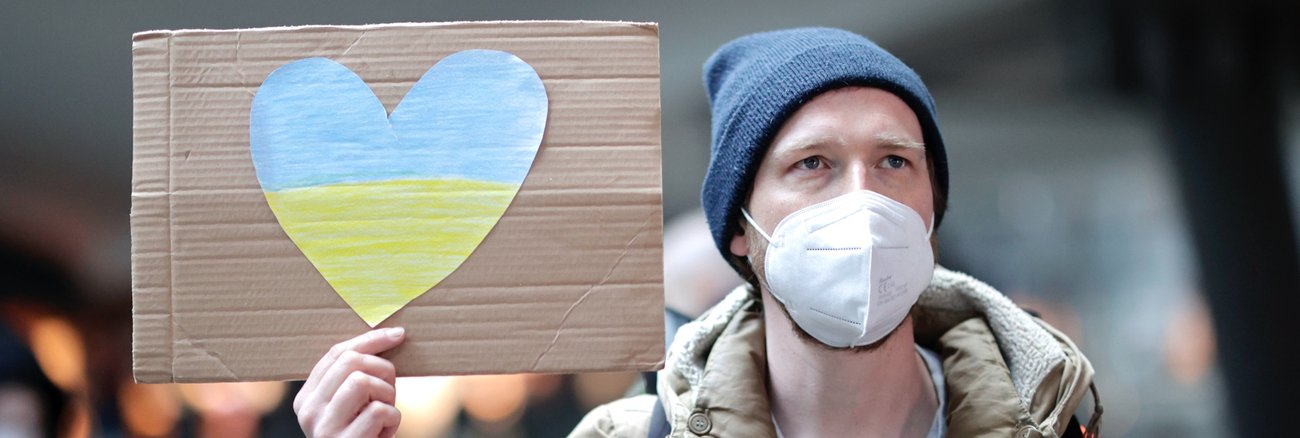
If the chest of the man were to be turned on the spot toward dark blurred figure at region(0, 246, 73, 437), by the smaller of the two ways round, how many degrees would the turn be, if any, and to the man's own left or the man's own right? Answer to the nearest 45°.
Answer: approximately 90° to the man's own right

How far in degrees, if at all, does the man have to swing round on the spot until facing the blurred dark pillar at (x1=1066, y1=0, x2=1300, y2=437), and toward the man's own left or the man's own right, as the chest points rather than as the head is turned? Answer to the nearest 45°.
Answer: approximately 135° to the man's own left

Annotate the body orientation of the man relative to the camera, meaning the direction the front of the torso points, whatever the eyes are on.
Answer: toward the camera
